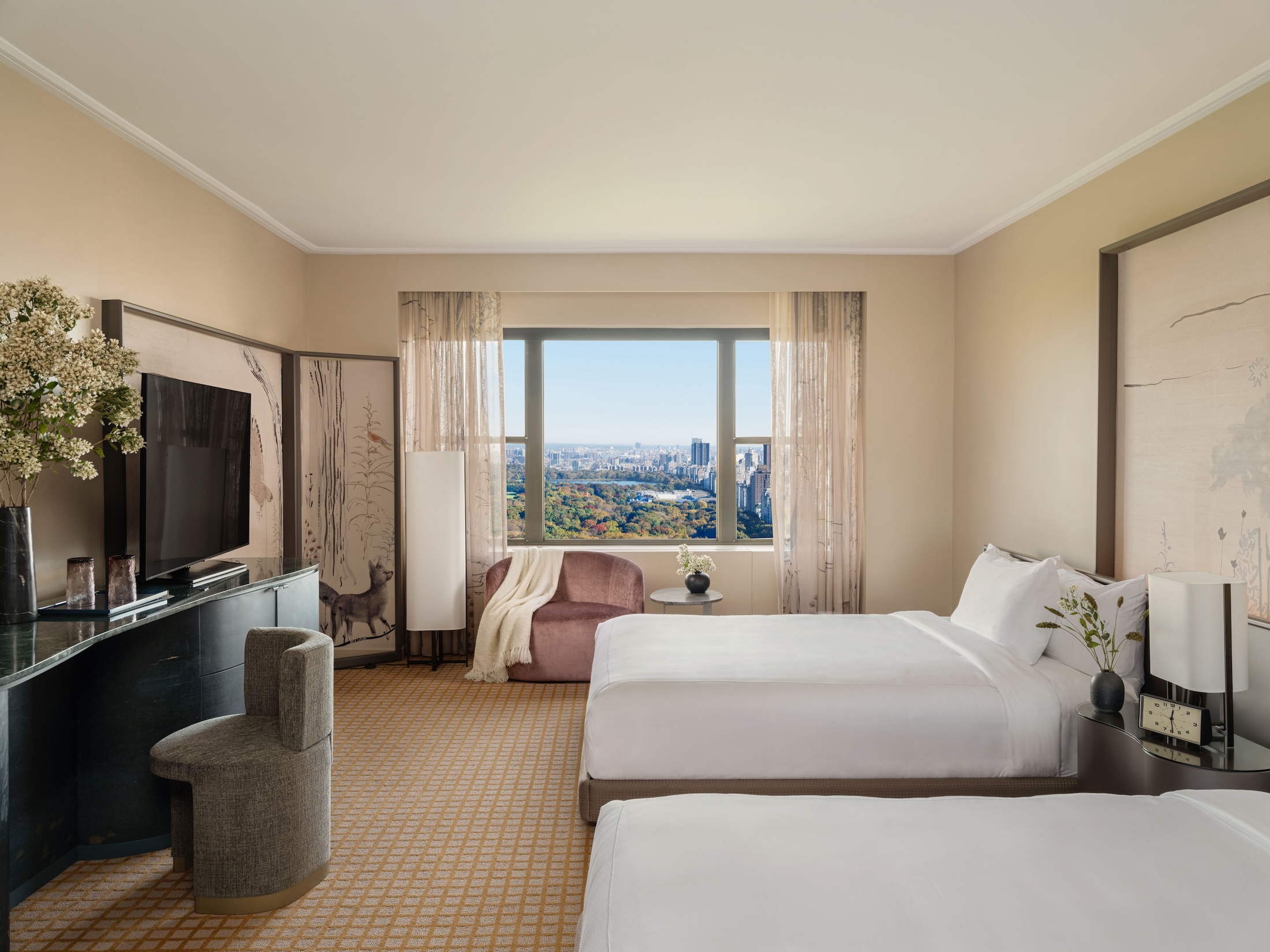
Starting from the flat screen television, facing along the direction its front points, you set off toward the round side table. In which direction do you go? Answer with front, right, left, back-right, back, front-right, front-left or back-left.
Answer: front-left

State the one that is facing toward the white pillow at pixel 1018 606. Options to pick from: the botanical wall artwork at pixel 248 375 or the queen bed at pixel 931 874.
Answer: the botanical wall artwork

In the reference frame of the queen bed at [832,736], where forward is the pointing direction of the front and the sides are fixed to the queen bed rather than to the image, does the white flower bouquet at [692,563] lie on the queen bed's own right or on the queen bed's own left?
on the queen bed's own right

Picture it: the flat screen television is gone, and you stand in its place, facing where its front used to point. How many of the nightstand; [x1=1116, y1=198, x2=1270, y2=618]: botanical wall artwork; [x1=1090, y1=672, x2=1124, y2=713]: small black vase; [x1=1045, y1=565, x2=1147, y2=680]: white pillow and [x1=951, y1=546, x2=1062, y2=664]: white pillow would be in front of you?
5

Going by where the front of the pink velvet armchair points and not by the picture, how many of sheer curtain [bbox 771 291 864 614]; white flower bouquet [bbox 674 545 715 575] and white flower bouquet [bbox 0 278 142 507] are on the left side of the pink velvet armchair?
2

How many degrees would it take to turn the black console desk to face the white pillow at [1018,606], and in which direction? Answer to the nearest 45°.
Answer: approximately 45° to its left

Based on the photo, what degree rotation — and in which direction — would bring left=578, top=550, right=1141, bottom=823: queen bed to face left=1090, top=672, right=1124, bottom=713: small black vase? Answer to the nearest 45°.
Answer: approximately 180°

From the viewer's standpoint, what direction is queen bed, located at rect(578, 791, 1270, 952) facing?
to the viewer's left

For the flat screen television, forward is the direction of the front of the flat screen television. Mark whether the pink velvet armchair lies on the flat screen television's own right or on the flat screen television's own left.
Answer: on the flat screen television's own left

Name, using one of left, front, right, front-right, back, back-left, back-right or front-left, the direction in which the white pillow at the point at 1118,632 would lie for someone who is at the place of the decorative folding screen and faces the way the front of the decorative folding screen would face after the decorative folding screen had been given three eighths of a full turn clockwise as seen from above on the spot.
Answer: back

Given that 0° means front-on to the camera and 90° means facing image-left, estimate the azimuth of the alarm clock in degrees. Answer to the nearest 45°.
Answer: approximately 45°

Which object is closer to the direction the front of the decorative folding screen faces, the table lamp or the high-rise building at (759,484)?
the table lamp

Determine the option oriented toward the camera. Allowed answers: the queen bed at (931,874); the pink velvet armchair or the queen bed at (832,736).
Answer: the pink velvet armchair

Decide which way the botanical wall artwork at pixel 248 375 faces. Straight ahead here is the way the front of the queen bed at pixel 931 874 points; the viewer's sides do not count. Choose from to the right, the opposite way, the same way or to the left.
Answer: the opposite way

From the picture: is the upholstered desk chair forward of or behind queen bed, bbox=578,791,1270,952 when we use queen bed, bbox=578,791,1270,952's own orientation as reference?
forward

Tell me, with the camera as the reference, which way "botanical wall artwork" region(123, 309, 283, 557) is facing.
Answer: facing the viewer and to the right of the viewer

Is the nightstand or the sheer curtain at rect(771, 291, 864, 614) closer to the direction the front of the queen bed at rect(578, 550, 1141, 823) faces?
the sheer curtain

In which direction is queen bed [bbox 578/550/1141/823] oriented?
to the viewer's left

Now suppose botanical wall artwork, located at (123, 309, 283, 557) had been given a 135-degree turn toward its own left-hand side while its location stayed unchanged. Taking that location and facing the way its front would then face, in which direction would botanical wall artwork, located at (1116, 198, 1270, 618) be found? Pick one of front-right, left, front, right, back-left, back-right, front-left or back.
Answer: back-right
